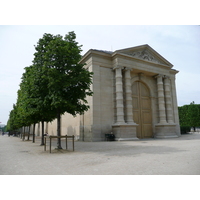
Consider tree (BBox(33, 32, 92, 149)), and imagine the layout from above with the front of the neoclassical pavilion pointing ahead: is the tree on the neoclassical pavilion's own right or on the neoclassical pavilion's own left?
on the neoclassical pavilion's own right

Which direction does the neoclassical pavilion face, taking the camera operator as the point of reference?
facing the viewer and to the right of the viewer
